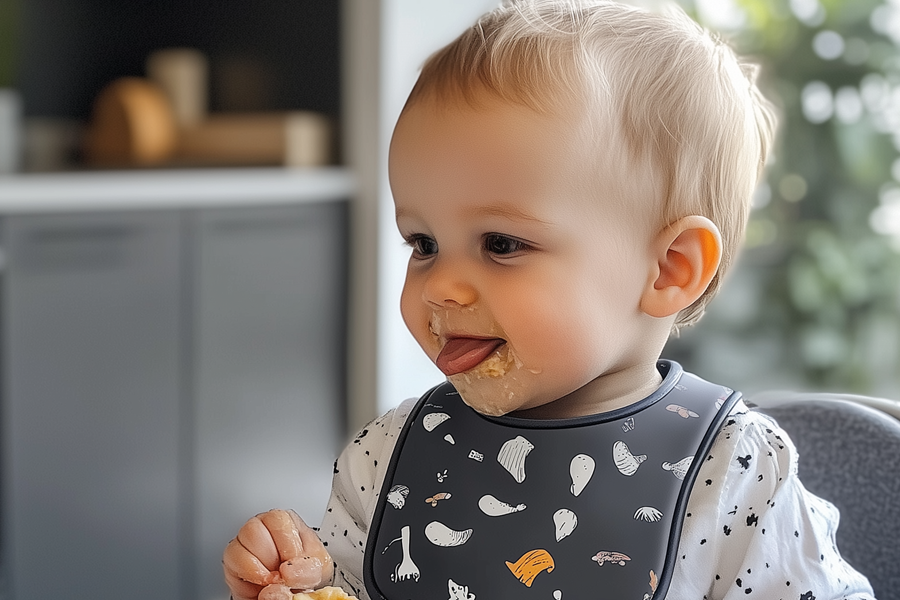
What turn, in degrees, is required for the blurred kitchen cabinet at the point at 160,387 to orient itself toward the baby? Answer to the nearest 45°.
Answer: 0° — it already faces them

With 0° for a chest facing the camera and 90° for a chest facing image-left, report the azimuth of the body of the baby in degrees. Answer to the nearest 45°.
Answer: approximately 45°

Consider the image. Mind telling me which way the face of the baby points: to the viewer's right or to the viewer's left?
to the viewer's left

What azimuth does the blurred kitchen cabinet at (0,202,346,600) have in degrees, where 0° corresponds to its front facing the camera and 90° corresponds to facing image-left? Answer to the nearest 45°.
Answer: approximately 0°
